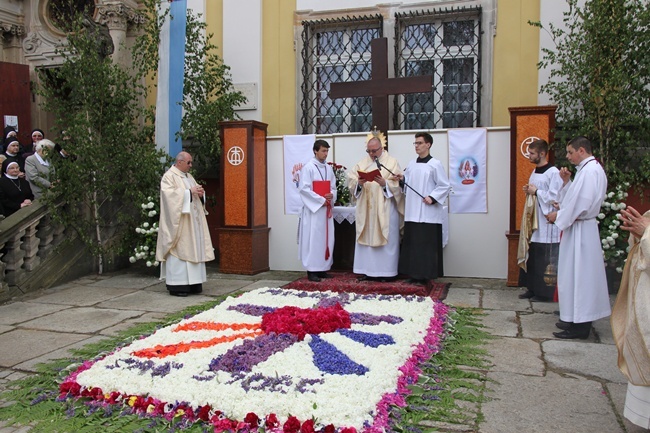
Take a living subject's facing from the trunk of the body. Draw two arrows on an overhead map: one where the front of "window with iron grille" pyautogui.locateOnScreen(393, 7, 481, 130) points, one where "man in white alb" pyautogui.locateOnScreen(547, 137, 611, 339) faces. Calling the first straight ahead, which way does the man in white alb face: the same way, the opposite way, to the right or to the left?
to the right

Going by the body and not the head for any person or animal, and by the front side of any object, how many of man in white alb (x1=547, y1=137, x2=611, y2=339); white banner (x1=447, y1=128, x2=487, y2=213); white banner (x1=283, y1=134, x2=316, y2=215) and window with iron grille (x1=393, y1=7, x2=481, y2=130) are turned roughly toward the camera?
3

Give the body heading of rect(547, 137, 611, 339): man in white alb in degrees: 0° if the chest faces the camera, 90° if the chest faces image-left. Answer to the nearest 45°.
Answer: approximately 90°

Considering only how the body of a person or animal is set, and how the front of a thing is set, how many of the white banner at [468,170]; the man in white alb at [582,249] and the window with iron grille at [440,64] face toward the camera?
2

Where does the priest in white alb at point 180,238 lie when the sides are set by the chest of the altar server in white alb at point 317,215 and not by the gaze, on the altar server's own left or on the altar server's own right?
on the altar server's own right

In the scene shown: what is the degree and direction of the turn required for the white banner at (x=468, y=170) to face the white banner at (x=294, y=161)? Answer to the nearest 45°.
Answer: approximately 90° to its right

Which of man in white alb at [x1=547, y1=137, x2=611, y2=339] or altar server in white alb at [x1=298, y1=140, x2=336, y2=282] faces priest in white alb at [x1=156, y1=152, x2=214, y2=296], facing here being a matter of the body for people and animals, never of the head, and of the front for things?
the man in white alb

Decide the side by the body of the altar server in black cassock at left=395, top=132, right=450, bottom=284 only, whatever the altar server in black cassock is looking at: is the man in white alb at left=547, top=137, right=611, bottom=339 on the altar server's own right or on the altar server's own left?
on the altar server's own left

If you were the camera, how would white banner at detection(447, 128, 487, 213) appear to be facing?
facing the viewer

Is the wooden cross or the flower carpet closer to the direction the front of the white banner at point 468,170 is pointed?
the flower carpet

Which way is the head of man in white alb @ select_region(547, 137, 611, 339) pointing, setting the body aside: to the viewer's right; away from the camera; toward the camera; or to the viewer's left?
to the viewer's left

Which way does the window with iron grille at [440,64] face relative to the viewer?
toward the camera

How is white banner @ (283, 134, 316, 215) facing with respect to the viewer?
toward the camera
